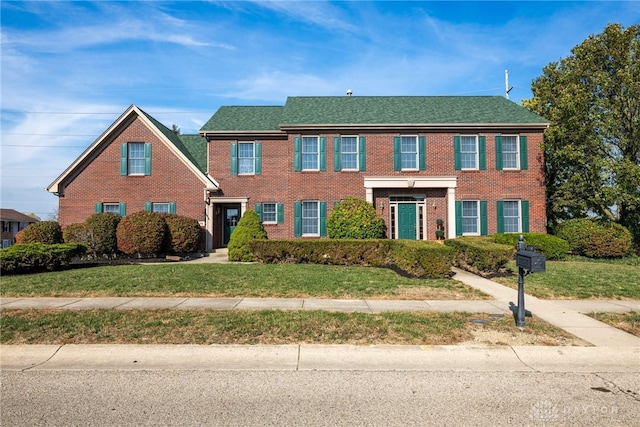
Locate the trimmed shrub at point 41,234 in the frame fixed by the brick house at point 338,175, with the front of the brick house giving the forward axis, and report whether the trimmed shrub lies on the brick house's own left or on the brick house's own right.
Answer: on the brick house's own right

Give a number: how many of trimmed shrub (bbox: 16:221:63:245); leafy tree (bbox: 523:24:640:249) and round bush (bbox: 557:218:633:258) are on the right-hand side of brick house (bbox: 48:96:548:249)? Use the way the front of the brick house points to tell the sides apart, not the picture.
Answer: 1

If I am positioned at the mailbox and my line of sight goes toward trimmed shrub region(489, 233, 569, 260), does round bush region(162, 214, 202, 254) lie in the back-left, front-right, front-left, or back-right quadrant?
front-left

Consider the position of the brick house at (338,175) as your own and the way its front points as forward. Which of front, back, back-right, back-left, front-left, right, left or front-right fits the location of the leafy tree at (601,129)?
left

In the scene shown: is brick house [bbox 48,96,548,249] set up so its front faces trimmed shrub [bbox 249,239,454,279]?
yes

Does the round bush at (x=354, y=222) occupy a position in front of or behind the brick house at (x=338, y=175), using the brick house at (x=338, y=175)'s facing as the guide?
in front

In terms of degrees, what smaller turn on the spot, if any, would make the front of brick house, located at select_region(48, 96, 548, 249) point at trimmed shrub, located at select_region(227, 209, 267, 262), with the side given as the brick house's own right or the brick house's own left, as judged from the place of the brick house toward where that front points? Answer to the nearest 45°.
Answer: approximately 45° to the brick house's own right

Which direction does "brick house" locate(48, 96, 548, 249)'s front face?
toward the camera

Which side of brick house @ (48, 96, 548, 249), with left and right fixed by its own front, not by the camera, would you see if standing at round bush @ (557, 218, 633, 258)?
left

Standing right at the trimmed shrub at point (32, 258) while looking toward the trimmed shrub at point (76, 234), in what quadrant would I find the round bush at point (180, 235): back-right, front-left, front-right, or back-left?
front-right

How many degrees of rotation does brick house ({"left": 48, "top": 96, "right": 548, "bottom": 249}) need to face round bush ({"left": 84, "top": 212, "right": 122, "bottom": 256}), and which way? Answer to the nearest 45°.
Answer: approximately 90° to its right

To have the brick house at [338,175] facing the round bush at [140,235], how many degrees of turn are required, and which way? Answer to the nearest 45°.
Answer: approximately 90° to its right

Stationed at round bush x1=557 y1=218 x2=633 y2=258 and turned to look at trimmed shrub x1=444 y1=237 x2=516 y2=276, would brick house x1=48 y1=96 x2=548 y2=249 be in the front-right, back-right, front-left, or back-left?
front-right

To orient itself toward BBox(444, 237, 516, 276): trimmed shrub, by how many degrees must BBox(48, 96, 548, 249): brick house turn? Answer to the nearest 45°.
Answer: approximately 45° to its left

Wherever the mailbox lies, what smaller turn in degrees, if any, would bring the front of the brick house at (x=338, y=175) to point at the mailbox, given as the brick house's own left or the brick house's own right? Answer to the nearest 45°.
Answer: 0° — it already faces it

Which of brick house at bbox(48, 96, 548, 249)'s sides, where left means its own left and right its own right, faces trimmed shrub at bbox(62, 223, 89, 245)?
right
